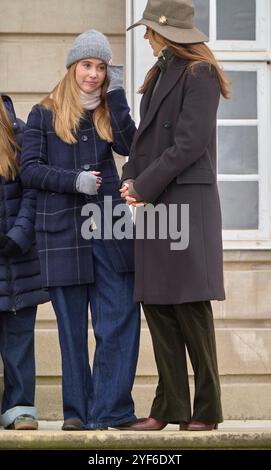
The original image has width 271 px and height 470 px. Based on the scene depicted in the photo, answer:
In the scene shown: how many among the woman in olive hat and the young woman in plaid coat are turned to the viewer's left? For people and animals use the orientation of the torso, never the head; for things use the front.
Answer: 1

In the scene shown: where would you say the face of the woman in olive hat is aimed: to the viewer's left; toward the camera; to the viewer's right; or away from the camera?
to the viewer's left

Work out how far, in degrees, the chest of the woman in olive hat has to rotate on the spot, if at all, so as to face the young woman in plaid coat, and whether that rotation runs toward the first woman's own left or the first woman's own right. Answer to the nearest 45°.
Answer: approximately 45° to the first woman's own right

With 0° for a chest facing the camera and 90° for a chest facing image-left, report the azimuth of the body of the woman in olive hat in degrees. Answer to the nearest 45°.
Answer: approximately 90°

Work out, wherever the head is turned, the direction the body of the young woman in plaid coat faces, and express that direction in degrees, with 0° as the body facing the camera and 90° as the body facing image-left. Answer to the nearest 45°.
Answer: approximately 315°
